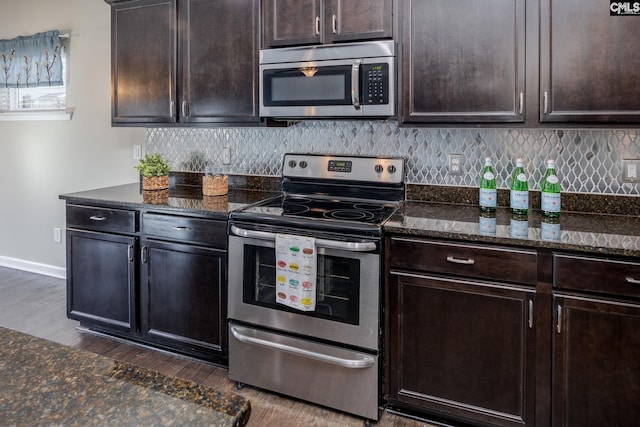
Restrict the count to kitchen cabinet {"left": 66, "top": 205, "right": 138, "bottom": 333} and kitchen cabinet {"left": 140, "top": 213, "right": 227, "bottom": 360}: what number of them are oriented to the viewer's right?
0

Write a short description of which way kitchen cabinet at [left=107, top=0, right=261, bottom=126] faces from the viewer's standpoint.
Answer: facing the viewer and to the left of the viewer

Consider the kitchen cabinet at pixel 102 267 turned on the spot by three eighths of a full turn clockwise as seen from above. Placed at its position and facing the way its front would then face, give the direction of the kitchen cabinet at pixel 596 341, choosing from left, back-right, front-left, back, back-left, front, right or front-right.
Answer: back-right

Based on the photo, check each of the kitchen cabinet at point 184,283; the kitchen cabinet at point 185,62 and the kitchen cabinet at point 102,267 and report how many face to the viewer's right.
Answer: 0

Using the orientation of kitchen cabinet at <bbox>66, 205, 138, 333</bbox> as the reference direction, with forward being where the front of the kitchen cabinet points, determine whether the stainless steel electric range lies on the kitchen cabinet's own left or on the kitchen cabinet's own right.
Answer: on the kitchen cabinet's own left

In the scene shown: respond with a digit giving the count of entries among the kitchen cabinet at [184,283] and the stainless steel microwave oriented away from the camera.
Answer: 0

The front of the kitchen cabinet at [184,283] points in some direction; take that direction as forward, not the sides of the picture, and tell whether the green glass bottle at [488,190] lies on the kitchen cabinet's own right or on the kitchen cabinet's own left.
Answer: on the kitchen cabinet's own left

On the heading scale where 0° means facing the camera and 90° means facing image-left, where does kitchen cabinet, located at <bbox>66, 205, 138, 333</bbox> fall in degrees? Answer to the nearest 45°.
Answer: approximately 45°

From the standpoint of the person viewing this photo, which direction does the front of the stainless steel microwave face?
facing the viewer

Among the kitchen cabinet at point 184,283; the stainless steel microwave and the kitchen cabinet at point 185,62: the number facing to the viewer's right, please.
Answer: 0

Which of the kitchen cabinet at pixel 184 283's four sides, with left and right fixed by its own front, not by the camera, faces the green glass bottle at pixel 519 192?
left
